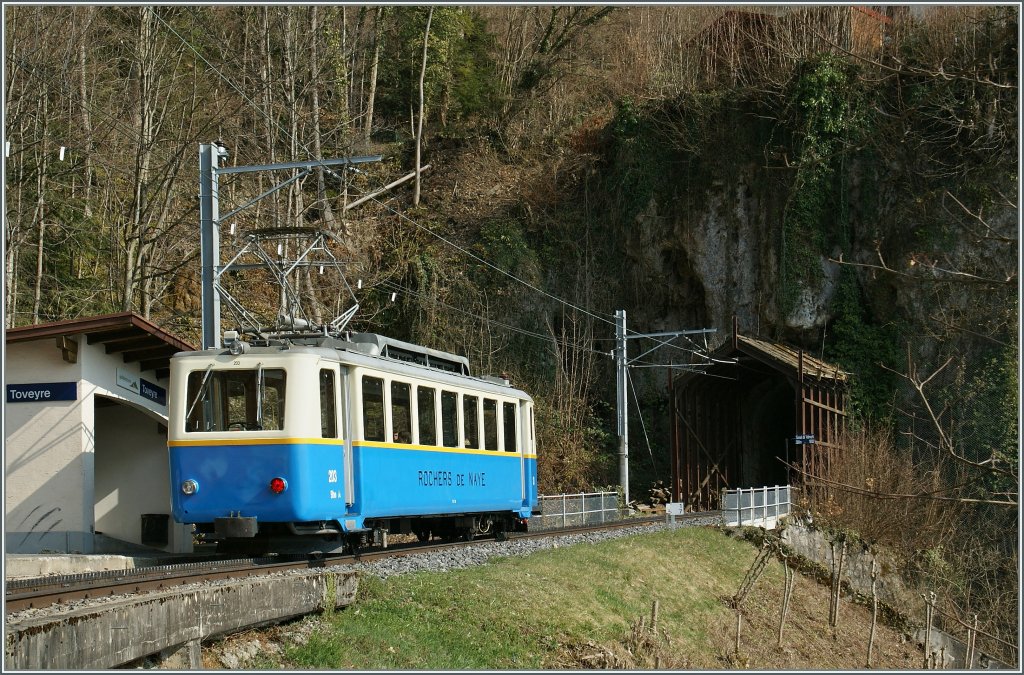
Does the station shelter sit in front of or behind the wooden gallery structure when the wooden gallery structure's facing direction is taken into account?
in front

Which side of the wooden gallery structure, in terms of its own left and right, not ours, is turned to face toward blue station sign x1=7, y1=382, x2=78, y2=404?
front

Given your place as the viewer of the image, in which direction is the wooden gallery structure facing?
facing the viewer and to the left of the viewer

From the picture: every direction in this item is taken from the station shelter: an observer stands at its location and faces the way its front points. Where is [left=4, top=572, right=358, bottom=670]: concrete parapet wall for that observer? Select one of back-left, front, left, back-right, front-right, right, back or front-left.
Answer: front-right

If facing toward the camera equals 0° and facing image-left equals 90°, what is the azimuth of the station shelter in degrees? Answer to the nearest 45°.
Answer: approximately 315°

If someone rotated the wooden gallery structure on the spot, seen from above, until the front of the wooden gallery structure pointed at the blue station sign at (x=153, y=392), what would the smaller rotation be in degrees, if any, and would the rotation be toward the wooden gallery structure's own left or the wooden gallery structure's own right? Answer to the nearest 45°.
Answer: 0° — it already faces it

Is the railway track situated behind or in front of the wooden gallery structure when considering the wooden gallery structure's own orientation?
in front

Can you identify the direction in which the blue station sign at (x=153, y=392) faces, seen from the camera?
facing the viewer and to the right of the viewer

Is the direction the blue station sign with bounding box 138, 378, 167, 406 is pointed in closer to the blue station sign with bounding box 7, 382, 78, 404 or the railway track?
the railway track

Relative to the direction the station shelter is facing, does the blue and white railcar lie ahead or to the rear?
ahead
